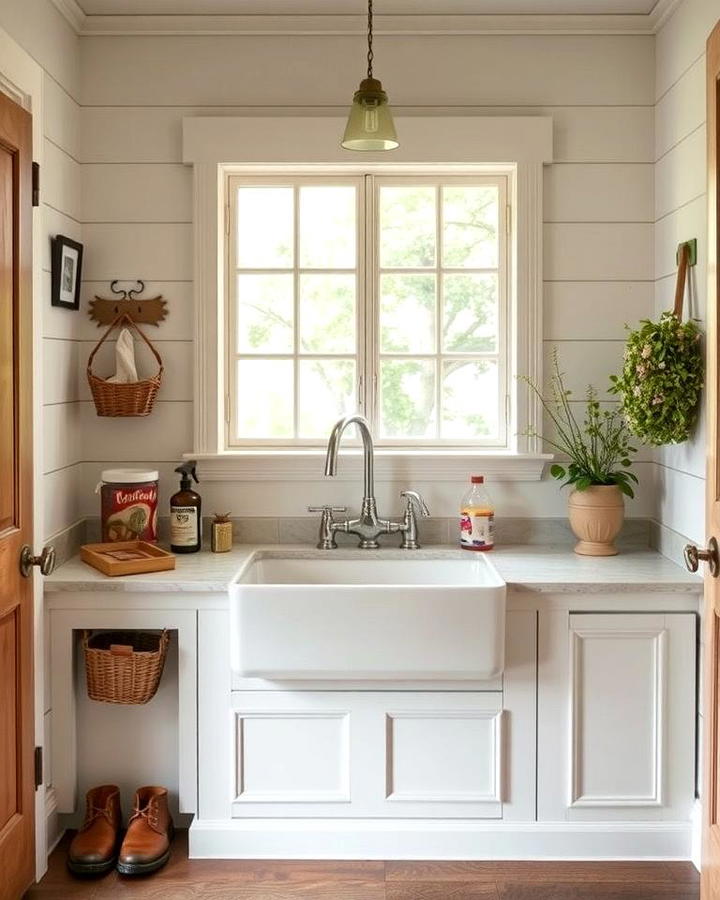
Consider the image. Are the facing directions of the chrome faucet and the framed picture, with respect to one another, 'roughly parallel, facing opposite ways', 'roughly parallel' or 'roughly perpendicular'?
roughly perpendicular

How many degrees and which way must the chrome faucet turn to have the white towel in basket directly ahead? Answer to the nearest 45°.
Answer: approximately 45° to its right

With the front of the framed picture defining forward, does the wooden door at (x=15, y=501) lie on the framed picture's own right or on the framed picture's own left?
on the framed picture's own right

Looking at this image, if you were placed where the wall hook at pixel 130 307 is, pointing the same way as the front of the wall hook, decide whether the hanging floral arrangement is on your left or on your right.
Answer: on your left

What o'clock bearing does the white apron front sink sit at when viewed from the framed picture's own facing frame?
The white apron front sink is roughly at 12 o'clock from the framed picture.

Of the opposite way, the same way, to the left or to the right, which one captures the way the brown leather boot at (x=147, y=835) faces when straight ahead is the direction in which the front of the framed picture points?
to the right

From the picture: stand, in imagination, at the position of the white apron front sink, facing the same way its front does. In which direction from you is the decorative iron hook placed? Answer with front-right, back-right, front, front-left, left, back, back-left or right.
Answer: back-right

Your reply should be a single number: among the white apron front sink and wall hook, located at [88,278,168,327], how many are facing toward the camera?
2
